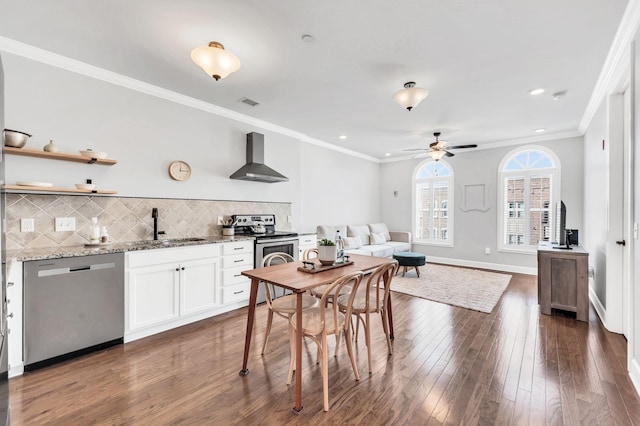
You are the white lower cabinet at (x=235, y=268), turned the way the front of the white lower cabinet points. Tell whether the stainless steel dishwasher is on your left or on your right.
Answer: on your right

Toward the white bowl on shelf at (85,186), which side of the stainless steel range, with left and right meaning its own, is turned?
right

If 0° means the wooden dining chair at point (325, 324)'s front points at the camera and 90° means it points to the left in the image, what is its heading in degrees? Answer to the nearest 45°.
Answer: approximately 135°

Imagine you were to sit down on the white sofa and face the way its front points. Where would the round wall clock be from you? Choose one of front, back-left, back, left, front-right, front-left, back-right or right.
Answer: right

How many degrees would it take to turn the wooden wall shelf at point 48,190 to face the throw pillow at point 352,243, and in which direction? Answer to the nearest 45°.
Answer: approximately 90° to its left

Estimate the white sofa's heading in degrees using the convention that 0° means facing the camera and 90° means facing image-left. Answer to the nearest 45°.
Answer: approximately 315°

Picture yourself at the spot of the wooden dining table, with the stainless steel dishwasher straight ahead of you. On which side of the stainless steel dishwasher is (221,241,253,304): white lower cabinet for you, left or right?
right

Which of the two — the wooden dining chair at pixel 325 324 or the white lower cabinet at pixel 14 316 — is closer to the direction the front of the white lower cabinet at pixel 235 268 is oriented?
the wooden dining chair

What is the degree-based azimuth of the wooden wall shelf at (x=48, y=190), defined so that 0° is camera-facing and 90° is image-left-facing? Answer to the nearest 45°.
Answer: approximately 0°

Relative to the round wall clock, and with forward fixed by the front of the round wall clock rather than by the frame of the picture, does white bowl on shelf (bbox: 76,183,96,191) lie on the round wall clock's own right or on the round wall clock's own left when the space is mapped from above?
on the round wall clock's own right

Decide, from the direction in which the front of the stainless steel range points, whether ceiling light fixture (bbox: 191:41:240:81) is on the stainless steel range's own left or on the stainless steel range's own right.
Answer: on the stainless steel range's own right

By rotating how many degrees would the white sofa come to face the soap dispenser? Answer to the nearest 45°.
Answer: approximately 90° to its right

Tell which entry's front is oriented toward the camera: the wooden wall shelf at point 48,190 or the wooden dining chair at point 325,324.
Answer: the wooden wall shelf

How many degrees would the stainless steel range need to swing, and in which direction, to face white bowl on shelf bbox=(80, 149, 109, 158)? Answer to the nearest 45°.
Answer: approximately 90° to its right

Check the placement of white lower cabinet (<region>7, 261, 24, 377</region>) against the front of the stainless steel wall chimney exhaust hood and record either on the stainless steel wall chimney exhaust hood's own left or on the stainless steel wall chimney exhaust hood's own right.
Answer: on the stainless steel wall chimney exhaust hood's own right
